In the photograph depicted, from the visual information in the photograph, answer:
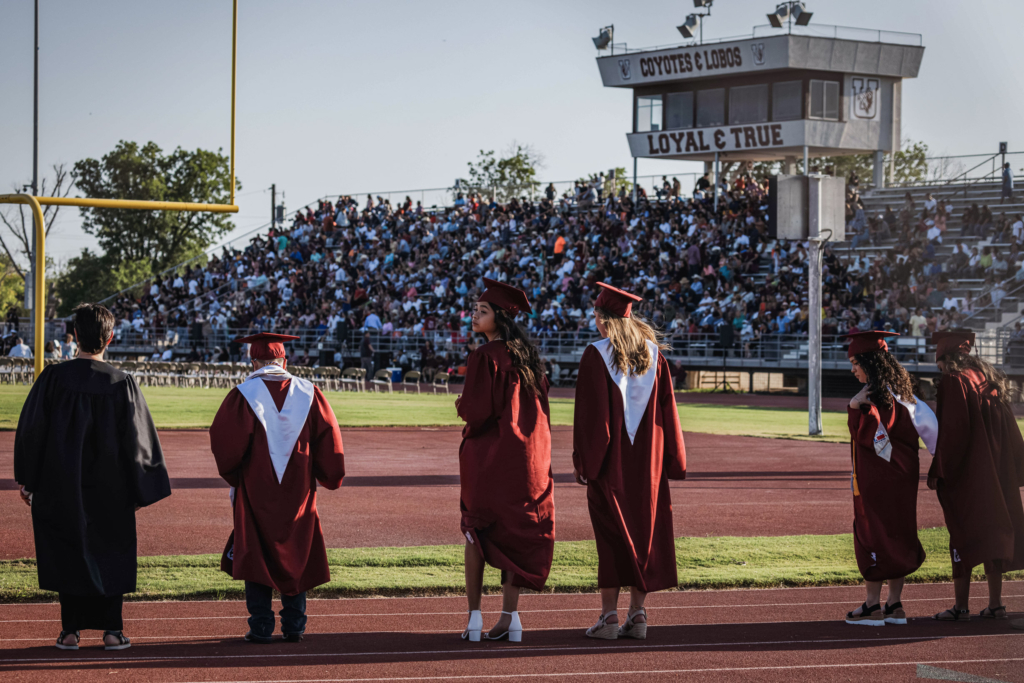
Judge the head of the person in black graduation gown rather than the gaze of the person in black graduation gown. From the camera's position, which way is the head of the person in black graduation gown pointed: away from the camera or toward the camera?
away from the camera

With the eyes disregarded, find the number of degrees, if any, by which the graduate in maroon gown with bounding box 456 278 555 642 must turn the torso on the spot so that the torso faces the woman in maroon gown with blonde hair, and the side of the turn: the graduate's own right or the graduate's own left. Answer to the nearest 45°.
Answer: approximately 135° to the graduate's own right

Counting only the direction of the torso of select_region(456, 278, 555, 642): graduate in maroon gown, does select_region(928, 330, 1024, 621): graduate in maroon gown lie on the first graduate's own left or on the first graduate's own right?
on the first graduate's own right

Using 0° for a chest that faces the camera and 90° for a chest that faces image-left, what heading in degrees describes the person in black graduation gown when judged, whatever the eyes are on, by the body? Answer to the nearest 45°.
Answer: approximately 180°

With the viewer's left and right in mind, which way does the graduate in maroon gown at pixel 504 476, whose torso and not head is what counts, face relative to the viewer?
facing away from the viewer and to the left of the viewer

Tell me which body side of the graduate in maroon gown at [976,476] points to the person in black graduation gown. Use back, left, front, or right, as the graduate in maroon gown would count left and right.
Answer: left

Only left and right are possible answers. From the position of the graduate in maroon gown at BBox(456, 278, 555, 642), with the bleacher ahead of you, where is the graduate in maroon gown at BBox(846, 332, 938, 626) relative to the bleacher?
right

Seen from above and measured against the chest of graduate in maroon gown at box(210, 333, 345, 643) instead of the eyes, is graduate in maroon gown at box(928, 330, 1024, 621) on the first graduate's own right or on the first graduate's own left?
on the first graduate's own right

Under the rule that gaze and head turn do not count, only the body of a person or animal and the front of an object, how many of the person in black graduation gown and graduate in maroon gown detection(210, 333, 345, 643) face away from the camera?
2

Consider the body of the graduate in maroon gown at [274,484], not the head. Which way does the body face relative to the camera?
away from the camera
